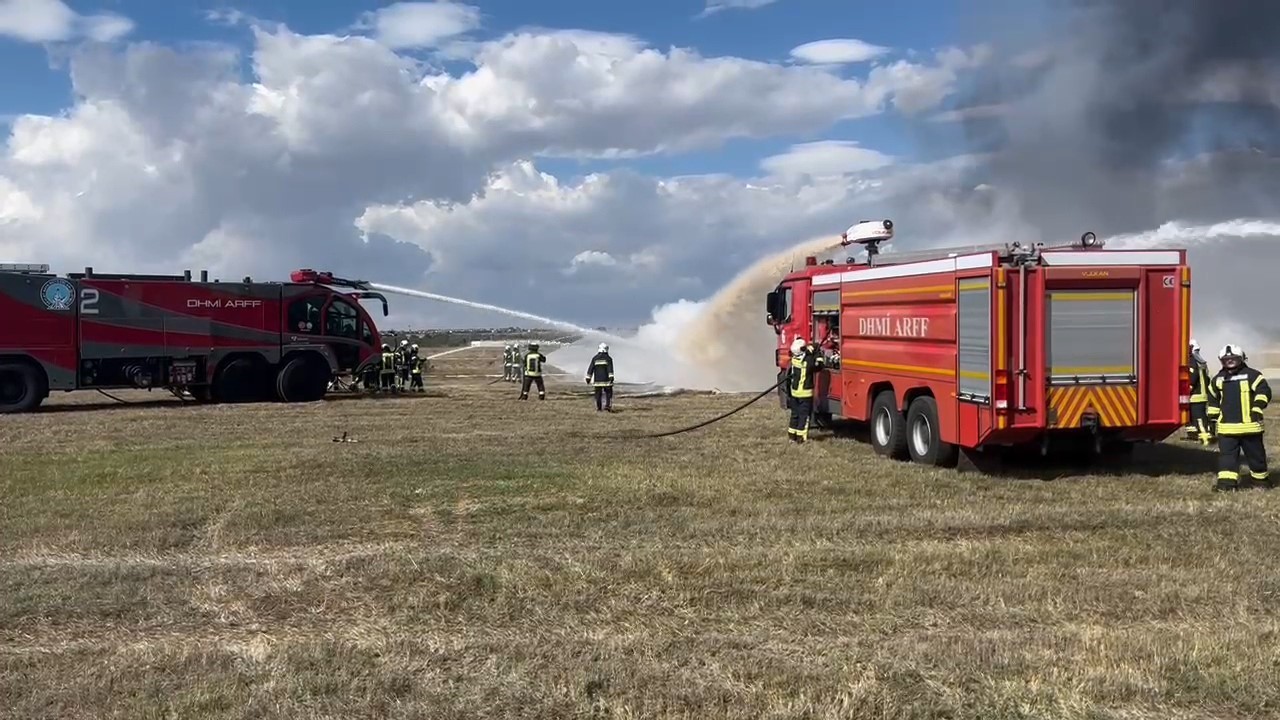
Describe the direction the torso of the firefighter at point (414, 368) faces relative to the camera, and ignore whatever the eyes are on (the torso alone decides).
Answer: to the viewer's right

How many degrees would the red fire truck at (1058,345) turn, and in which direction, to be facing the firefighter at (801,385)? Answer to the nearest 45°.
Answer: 0° — it already faces them

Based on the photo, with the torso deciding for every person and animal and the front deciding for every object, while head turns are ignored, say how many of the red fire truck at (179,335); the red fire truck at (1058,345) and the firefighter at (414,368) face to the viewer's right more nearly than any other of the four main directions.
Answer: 2

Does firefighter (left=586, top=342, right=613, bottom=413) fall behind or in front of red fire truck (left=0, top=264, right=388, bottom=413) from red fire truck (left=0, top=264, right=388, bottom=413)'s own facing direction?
in front

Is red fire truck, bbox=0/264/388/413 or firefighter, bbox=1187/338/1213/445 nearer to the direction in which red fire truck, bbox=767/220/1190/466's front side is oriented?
the red fire truck

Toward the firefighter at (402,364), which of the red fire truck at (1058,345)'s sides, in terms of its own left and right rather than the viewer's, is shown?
front

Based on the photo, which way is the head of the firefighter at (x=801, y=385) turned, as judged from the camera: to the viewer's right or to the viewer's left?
to the viewer's right

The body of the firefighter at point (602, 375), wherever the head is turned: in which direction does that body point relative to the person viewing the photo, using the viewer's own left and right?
facing away from the viewer

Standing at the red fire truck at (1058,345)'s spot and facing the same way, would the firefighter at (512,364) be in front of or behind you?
in front

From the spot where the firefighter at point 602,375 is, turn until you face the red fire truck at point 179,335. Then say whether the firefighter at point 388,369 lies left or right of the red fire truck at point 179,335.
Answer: right

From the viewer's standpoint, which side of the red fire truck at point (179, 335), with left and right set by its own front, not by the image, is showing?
right

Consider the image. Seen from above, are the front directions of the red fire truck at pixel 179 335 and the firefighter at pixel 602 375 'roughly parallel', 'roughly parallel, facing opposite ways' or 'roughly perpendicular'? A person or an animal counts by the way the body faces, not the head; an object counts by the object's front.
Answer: roughly perpendicular

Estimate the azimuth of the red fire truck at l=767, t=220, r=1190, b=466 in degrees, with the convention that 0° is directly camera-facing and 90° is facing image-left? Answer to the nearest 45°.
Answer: approximately 135°

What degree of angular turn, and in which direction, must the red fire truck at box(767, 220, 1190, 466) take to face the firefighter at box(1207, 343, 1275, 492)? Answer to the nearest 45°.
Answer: approximately 135° to its right

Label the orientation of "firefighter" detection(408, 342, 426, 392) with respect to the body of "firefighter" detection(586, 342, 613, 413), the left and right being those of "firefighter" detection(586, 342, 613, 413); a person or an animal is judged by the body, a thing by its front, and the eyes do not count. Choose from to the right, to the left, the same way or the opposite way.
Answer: to the right
